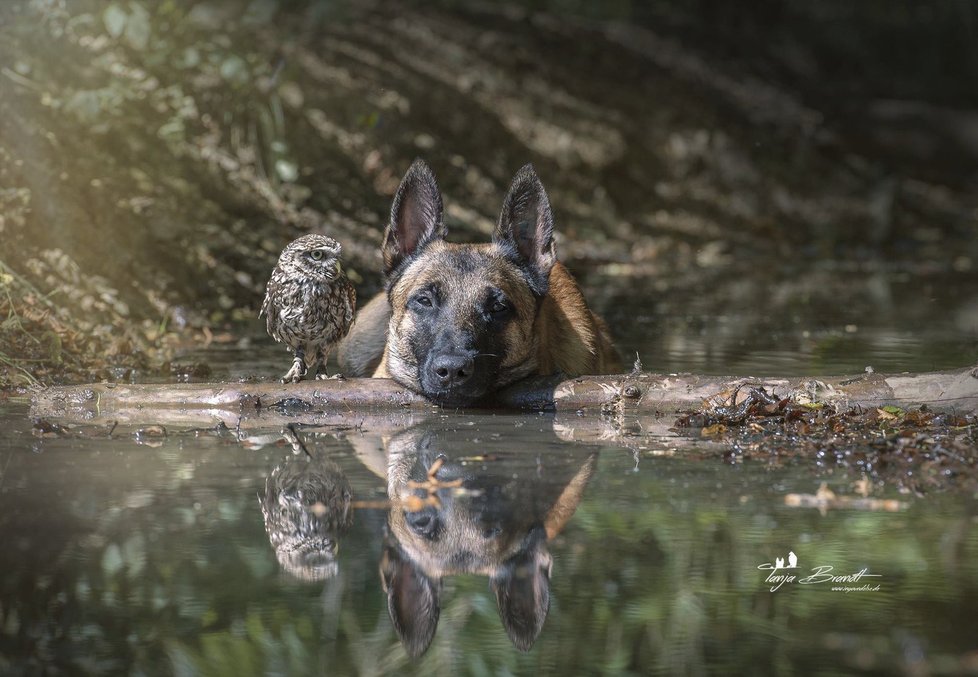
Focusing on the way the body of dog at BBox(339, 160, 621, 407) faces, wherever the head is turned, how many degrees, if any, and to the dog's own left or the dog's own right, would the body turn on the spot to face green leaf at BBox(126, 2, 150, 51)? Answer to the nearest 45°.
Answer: approximately 135° to the dog's own right

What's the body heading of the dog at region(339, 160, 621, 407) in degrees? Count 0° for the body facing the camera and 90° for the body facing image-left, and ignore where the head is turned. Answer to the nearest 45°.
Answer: approximately 0°

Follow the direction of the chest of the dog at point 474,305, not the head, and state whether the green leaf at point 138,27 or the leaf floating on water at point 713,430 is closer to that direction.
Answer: the leaf floating on water

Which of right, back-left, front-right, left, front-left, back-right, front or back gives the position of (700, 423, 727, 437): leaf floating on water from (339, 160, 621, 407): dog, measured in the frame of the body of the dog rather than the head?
front-left
